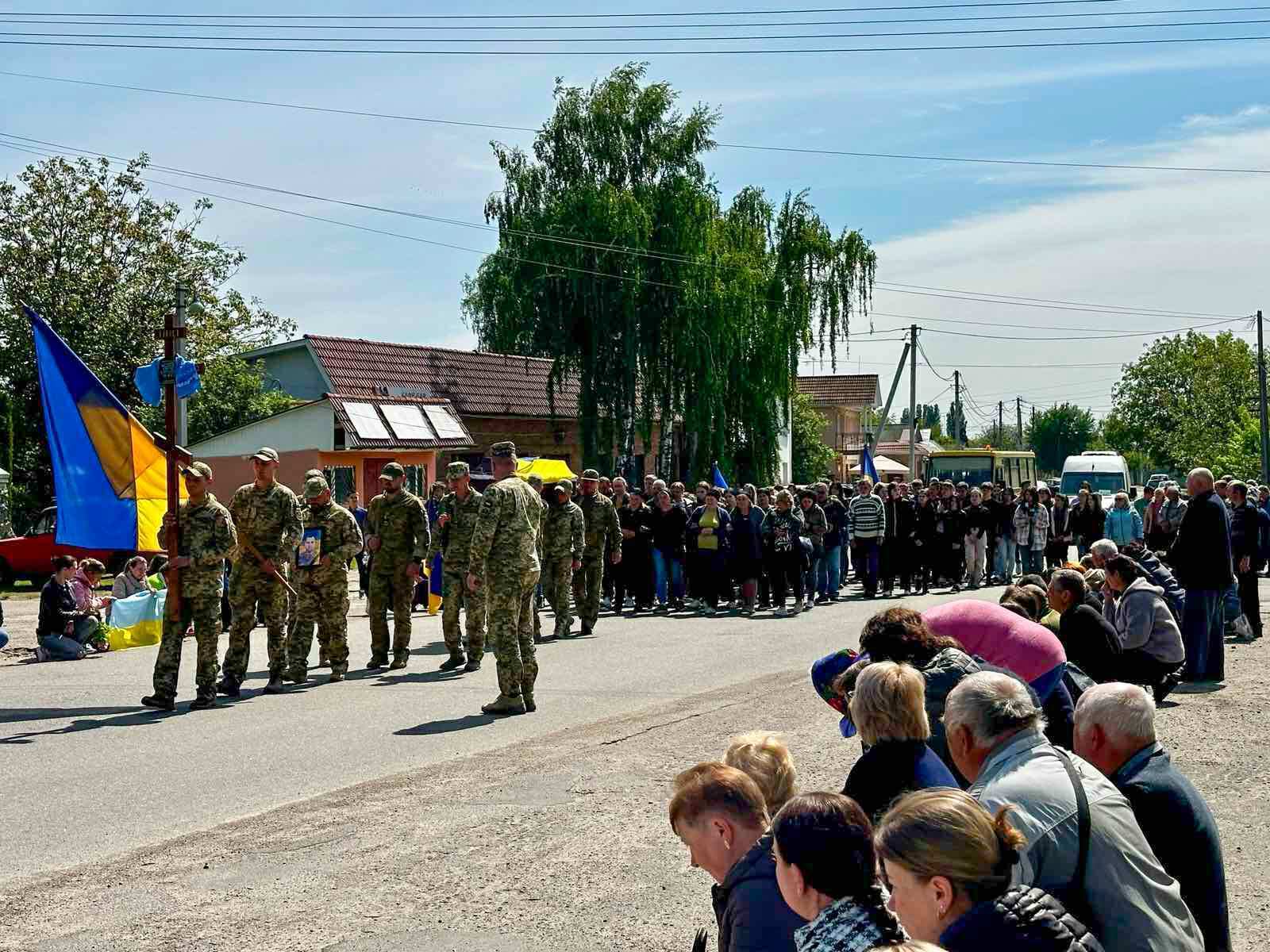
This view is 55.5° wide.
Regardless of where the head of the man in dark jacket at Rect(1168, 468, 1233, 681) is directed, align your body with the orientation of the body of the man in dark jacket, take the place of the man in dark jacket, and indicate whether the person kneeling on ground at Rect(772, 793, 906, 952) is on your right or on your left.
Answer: on your left

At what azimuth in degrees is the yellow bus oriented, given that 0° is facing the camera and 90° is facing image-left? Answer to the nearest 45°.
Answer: approximately 45°

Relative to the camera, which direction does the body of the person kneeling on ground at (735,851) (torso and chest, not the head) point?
to the viewer's left

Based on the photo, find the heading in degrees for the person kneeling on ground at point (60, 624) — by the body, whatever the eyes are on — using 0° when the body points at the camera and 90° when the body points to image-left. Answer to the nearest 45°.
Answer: approximately 270°

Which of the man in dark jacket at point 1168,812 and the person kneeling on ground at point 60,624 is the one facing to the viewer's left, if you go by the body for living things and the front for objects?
the man in dark jacket

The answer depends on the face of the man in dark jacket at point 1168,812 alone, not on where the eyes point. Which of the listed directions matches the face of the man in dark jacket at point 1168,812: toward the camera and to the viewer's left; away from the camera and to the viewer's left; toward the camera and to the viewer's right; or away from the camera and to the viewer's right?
away from the camera and to the viewer's left

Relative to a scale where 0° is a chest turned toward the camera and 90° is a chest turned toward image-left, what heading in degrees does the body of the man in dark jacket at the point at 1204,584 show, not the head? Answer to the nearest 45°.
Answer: approximately 135°

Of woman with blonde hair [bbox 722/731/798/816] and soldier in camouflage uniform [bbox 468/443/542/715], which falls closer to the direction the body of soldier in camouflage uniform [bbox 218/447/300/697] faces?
the woman with blonde hair

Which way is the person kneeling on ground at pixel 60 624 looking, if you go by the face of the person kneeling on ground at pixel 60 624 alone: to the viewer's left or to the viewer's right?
to the viewer's right

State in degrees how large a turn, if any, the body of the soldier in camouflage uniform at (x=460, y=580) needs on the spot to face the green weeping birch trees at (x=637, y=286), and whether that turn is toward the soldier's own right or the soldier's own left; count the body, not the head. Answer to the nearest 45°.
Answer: approximately 135° to the soldier's own right

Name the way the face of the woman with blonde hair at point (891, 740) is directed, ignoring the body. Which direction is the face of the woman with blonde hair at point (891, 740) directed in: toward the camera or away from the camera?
away from the camera

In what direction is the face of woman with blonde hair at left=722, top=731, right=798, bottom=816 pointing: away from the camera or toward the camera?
away from the camera
